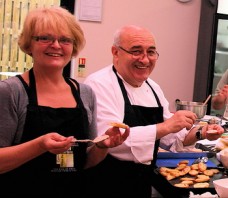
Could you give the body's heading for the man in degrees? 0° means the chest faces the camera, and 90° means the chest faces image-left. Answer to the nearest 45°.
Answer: approximately 315°
